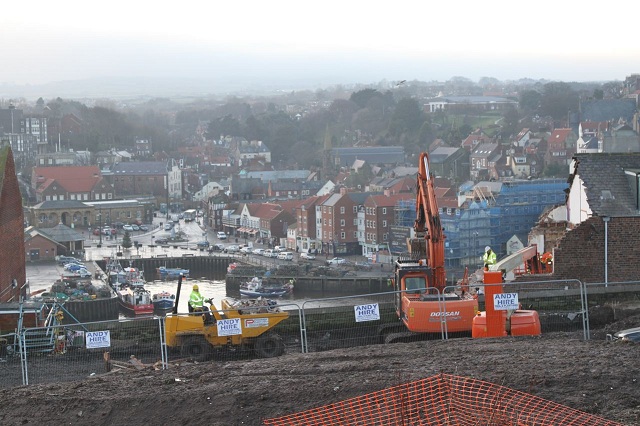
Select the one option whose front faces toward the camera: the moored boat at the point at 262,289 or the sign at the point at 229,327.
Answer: the sign

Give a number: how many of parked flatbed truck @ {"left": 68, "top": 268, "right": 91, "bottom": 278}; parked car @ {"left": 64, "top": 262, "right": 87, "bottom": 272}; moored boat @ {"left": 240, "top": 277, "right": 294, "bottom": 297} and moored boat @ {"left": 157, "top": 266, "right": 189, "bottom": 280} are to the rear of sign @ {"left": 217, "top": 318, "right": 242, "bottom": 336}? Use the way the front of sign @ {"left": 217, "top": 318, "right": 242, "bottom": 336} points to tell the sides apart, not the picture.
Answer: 4

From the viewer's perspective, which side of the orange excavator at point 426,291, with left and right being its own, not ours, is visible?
back

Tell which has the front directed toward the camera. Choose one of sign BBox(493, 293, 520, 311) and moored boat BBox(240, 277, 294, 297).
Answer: the sign

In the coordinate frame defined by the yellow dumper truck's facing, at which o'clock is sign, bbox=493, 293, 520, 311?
The sign is roughly at 1 o'clock from the yellow dumper truck.

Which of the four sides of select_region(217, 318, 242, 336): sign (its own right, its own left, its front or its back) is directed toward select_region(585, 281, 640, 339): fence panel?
left

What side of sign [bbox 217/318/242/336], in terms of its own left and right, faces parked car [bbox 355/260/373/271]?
back

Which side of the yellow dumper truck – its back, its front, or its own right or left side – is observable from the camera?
right

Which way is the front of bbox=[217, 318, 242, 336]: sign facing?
toward the camera

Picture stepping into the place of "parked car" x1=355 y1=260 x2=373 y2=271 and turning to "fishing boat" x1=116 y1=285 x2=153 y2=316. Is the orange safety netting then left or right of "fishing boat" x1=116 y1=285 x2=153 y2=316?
left

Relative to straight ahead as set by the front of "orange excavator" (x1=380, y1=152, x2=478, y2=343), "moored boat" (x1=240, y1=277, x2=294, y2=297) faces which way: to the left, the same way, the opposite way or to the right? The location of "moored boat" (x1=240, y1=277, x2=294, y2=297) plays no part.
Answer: to the right

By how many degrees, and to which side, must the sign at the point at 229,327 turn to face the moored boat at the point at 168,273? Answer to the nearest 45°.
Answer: approximately 180°

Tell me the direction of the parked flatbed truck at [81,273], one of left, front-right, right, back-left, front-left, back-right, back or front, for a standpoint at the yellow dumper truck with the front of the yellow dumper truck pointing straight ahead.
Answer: left

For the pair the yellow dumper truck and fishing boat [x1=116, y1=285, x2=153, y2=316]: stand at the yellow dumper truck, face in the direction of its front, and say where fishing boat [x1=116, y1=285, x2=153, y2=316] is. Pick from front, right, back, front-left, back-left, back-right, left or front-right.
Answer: left

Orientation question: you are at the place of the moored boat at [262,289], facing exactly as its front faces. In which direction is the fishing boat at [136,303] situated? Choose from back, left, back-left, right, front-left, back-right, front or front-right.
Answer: front

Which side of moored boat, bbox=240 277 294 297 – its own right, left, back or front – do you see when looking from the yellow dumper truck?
right

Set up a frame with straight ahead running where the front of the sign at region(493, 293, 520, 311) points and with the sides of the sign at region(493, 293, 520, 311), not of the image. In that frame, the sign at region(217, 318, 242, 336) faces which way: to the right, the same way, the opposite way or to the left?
the same way
